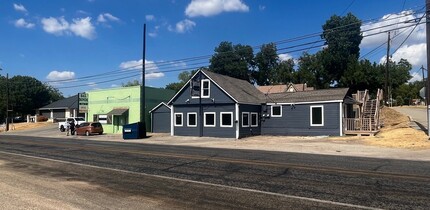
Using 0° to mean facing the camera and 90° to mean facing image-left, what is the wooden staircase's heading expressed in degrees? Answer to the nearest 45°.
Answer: approximately 0°

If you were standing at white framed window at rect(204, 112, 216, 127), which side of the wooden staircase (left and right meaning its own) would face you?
right

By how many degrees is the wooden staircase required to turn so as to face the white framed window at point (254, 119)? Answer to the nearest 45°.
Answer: approximately 90° to its right

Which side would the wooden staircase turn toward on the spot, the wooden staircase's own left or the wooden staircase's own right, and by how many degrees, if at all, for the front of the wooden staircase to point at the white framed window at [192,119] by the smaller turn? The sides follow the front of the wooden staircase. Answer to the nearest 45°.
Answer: approximately 90° to the wooden staircase's own right

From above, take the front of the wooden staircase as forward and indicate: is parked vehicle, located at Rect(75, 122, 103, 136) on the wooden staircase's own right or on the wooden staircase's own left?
on the wooden staircase's own right

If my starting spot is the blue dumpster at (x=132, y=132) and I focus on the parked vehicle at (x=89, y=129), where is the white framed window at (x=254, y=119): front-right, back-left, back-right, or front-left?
back-right

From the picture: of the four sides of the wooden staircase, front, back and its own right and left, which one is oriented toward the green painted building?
right

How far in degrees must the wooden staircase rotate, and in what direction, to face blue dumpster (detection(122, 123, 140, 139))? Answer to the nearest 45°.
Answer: approximately 90° to its right
